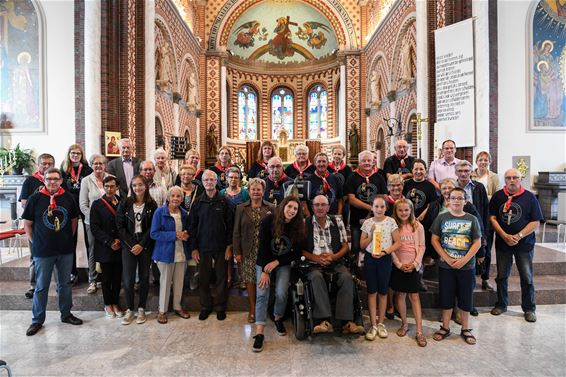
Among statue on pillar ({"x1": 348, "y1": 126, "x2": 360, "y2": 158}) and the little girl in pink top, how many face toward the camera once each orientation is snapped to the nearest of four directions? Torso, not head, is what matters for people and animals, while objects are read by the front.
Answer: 2

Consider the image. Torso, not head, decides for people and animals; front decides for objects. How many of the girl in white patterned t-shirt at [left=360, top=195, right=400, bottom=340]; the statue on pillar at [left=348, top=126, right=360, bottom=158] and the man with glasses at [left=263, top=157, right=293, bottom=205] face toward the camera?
3

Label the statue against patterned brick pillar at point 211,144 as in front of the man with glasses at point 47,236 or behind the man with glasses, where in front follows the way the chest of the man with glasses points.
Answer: behind

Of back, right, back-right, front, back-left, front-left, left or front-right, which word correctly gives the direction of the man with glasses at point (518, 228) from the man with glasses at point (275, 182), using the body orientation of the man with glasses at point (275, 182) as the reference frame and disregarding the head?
left

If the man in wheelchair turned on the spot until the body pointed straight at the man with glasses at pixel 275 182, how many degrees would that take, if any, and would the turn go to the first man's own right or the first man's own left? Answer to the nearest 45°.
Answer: approximately 135° to the first man's own right

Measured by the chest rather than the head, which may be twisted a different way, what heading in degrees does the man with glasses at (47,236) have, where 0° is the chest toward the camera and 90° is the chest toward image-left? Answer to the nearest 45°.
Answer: approximately 0°

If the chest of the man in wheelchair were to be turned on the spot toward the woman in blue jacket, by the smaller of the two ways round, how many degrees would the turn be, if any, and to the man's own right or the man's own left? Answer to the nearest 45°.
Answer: approximately 90° to the man's own right

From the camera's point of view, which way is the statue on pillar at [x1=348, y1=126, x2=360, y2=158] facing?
toward the camera

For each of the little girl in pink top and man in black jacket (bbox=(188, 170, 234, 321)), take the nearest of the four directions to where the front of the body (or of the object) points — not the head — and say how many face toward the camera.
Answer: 2

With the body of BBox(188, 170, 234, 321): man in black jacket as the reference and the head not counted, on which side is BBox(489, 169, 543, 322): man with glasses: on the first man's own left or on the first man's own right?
on the first man's own left

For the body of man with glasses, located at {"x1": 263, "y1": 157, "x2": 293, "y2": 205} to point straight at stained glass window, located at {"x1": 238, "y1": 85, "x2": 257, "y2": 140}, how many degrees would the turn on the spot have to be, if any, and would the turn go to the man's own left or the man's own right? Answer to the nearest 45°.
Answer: approximately 180°

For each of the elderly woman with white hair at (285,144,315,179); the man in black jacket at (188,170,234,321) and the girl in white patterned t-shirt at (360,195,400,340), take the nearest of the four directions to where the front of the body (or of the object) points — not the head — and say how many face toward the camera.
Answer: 3

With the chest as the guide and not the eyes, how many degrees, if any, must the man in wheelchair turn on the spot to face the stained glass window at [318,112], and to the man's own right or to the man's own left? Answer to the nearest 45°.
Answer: approximately 180°

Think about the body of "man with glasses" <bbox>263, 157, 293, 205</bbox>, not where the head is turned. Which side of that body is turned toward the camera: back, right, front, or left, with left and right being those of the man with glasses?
front

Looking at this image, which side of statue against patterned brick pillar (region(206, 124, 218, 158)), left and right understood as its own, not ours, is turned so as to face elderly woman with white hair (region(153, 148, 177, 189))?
front

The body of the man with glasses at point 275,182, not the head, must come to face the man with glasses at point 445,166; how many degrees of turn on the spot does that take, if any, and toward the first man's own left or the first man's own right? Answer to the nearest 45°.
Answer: approximately 90° to the first man's own left
